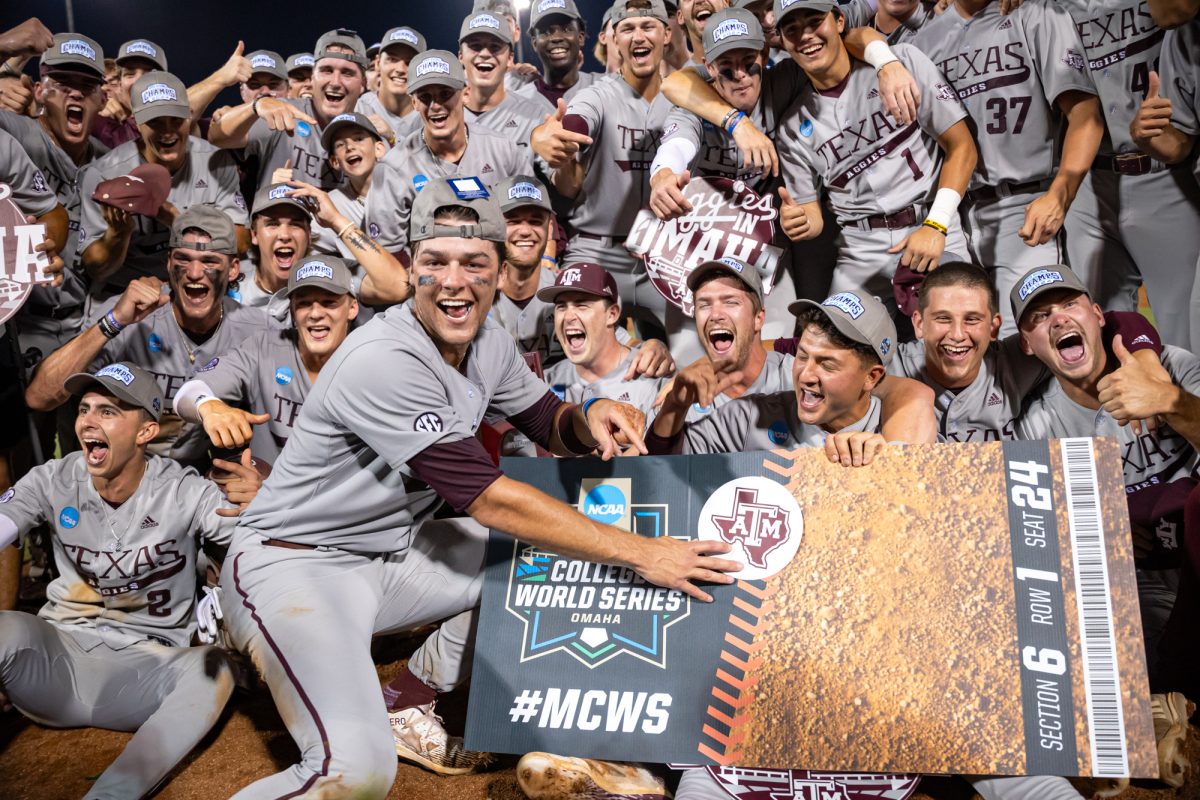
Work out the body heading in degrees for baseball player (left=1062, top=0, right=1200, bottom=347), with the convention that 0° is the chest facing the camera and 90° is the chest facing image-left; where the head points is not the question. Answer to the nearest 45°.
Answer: approximately 0°

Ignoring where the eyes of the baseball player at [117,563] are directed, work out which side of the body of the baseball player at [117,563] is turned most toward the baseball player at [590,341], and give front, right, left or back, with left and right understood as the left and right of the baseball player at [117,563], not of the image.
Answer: left

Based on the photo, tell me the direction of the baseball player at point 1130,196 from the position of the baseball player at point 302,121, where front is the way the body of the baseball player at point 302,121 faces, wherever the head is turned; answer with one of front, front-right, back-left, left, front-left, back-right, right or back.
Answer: front-left

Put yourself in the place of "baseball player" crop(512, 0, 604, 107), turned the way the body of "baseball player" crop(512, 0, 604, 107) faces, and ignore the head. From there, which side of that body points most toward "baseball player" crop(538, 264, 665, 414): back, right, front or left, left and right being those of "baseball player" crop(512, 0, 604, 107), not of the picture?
front

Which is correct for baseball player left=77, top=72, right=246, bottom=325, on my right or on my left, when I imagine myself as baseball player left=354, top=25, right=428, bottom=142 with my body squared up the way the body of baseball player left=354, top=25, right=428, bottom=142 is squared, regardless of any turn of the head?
on my right

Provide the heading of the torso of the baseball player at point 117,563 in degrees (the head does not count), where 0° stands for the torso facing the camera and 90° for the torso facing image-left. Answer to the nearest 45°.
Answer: approximately 0°

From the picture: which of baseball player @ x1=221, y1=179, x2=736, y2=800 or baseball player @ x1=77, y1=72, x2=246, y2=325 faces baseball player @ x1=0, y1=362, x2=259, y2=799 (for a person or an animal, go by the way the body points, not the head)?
baseball player @ x1=77, y1=72, x2=246, y2=325
